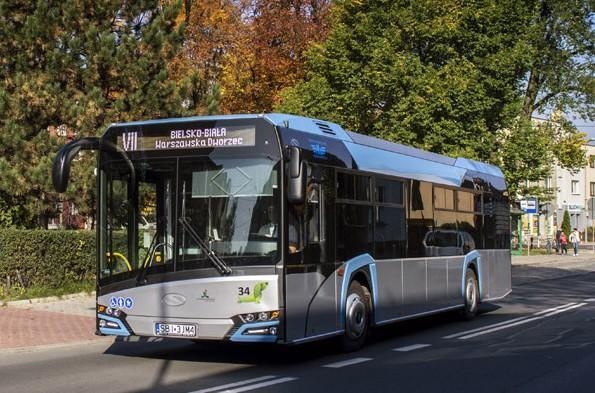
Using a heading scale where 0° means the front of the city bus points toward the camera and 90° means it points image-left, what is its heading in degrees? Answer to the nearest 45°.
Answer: approximately 45°

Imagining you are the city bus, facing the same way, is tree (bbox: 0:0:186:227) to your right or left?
on your right

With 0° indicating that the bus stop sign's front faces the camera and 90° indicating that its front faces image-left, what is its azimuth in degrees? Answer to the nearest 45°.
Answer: approximately 0°

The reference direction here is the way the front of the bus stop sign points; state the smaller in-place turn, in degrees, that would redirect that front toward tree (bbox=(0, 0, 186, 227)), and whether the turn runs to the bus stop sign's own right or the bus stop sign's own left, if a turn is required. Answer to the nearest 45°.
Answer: approximately 45° to the bus stop sign's own right

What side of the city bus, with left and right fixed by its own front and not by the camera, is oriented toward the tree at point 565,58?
back

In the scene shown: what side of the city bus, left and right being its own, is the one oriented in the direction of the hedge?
right

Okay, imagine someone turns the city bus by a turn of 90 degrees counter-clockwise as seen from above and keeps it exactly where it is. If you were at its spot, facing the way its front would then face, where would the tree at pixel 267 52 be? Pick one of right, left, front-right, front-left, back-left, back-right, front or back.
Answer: back-left

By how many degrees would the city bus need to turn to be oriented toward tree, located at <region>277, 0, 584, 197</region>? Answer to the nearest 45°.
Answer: approximately 135° to its right
